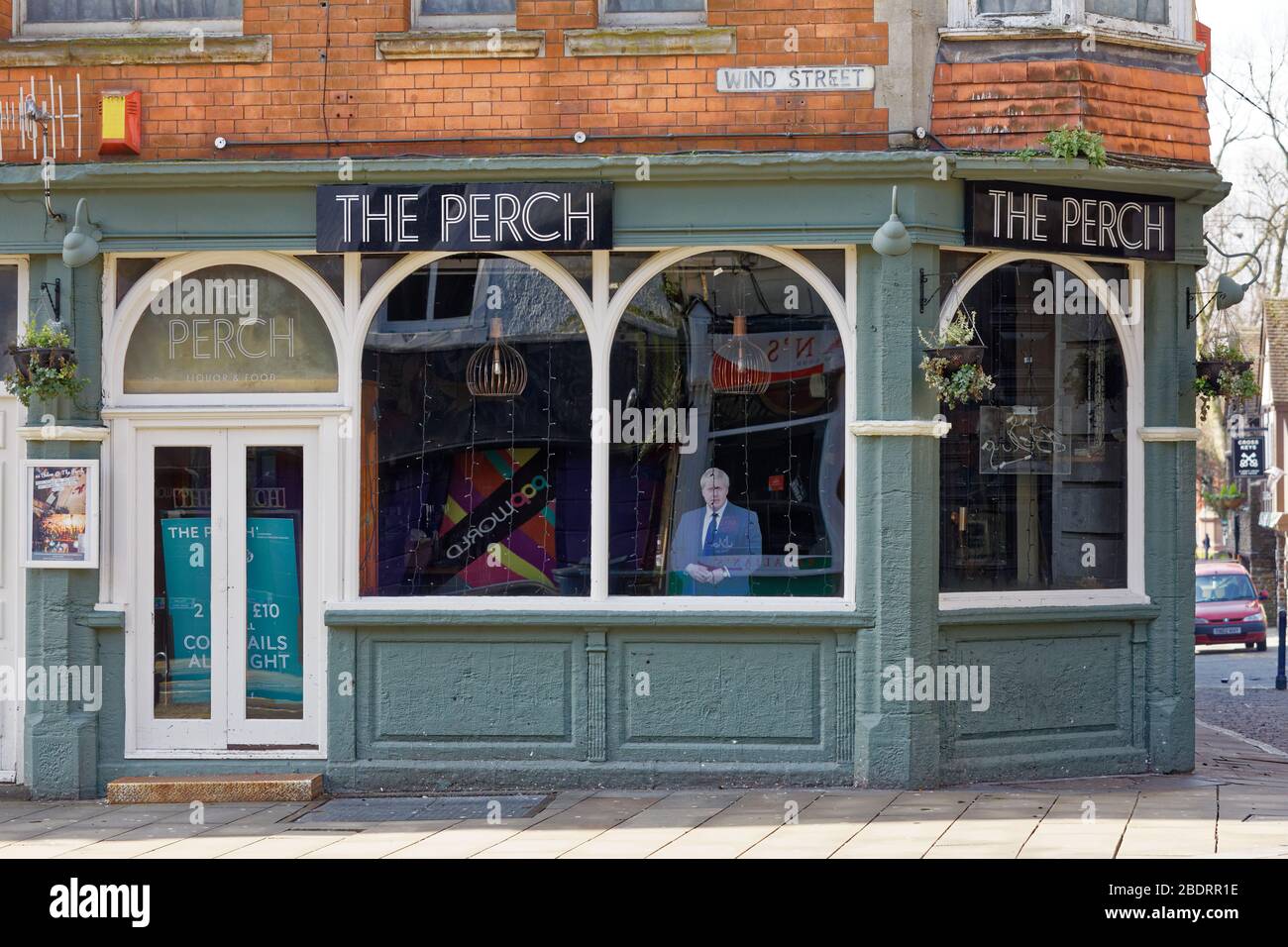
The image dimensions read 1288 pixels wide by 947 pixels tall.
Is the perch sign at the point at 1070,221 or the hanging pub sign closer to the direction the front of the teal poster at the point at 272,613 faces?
the perch sign

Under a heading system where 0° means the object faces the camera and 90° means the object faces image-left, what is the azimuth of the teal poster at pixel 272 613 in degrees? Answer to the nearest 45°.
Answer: approximately 0°

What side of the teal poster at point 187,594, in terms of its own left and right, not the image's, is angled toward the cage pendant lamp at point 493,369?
left

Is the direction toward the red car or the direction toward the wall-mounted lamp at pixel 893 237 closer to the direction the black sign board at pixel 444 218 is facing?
the wall-mounted lamp

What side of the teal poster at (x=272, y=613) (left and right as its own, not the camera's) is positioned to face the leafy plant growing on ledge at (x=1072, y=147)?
left

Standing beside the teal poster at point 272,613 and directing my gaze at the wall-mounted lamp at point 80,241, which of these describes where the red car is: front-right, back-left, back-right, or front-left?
back-right

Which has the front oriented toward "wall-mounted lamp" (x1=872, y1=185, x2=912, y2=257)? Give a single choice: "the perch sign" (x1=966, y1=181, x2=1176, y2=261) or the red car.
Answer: the red car

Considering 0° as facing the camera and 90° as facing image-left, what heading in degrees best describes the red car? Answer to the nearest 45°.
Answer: approximately 0°

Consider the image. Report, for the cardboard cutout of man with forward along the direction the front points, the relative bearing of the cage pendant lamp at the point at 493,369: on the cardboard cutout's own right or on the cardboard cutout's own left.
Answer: on the cardboard cutout's own right

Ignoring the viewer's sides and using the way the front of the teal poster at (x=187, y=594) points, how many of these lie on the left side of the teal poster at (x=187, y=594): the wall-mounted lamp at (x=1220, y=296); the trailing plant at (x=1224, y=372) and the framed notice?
2

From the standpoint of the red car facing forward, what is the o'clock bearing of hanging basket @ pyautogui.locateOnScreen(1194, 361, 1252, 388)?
The hanging basket is roughly at 12 o'clock from the red car.
